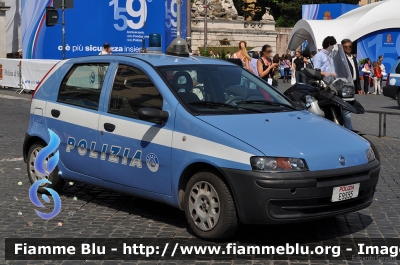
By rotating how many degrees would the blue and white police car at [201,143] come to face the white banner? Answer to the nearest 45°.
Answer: approximately 135° to its left

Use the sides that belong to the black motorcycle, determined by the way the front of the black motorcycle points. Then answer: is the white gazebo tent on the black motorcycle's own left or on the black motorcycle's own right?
on the black motorcycle's own left

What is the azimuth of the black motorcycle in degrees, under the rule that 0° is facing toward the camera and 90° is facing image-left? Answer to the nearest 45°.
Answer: approximately 315°

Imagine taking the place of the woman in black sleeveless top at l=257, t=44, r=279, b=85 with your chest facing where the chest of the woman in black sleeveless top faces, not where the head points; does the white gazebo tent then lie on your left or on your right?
on your left

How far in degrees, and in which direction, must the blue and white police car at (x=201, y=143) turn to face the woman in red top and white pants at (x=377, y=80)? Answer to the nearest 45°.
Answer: approximately 135° to its left

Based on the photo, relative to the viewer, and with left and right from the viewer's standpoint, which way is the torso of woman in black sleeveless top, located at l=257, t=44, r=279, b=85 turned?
facing the viewer and to the right of the viewer

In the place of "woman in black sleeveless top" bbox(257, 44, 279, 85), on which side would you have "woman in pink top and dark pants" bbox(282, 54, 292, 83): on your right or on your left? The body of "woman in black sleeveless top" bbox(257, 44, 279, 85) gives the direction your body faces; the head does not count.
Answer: on your left

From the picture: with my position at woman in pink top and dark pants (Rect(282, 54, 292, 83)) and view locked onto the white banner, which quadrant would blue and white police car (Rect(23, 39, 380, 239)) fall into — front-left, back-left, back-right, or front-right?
front-left

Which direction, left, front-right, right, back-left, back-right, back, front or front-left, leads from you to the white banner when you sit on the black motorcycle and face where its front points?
back

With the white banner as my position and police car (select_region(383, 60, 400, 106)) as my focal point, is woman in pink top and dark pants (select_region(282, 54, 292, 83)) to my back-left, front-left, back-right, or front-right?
front-left

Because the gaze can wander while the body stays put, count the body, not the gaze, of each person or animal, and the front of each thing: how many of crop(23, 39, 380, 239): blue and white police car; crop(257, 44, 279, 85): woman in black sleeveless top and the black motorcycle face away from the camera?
0

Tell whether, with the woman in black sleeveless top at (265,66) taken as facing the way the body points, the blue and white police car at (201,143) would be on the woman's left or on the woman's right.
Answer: on the woman's right

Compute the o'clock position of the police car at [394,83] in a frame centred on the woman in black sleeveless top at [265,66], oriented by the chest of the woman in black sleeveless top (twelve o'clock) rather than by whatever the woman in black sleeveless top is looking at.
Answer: The police car is roughly at 8 o'clock from the woman in black sleeveless top.

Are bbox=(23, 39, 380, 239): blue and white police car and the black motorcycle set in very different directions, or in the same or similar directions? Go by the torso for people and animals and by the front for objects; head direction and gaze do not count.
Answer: same or similar directions
